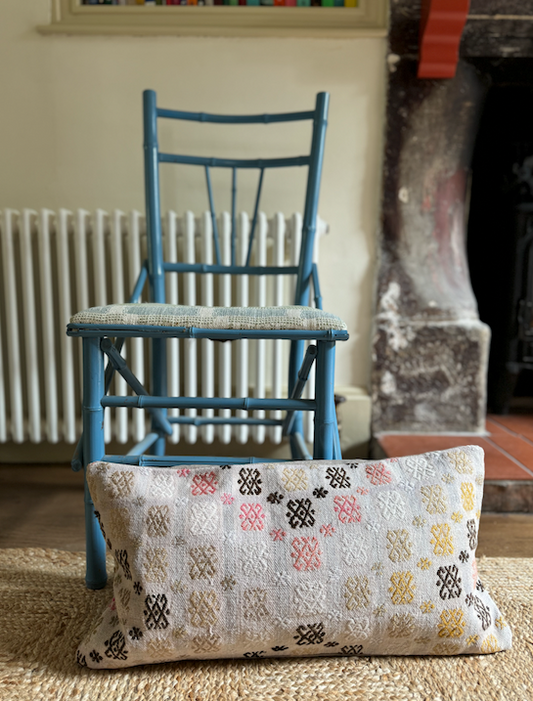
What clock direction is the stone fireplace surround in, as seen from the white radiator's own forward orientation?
The stone fireplace surround is roughly at 9 o'clock from the white radiator.

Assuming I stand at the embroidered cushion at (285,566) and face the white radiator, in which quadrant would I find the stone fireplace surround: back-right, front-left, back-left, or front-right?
front-right

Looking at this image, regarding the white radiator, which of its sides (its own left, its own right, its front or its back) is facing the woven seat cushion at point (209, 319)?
front

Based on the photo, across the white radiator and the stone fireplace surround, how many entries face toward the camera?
2

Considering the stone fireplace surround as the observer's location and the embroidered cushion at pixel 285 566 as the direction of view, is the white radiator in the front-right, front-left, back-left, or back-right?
front-right

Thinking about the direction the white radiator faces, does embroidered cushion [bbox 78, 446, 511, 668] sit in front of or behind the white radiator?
in front

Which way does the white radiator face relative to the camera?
toward the camera

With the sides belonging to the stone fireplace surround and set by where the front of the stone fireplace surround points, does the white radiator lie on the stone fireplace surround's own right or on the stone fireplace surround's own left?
on the stone fireplace surround's own right

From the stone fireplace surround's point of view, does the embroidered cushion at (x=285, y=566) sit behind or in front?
in front

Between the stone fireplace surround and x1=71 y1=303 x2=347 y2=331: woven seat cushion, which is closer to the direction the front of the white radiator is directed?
the woven seat cushion
